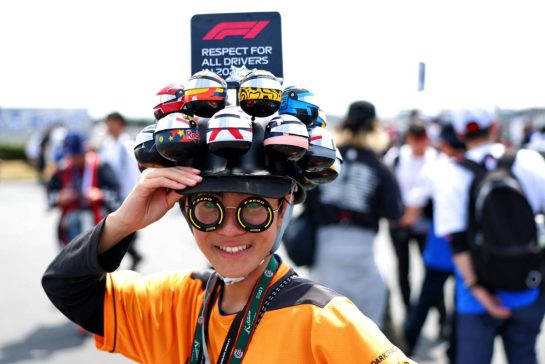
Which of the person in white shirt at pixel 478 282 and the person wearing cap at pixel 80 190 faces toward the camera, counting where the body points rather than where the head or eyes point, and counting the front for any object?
the person wearing cap

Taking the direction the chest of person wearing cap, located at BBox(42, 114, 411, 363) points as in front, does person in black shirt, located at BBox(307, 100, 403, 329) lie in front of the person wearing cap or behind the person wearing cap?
behind

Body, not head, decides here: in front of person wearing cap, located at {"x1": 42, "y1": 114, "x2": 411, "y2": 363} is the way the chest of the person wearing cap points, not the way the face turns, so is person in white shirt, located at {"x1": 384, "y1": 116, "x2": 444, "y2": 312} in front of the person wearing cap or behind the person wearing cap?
behind

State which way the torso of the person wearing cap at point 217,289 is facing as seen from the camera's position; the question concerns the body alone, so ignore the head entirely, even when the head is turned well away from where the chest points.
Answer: toward the camera

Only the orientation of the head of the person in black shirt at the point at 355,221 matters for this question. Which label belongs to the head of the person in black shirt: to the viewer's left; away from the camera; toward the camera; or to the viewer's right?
away from the camera

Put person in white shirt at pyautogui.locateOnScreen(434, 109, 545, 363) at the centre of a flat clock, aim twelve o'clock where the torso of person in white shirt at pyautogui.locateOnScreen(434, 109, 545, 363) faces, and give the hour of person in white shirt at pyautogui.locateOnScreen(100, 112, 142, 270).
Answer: person in white shirt at pyautogui.locateOnScreen(100, 112, 142, 270) is roughly at 10 o'clock from person in white shirt at pyautogui.locateOnScreen(434, 109, 545, 363).

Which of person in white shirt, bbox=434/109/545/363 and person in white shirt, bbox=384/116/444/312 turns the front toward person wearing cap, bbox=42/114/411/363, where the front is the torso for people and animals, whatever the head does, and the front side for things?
person in white shirt, bbox=384/116/444/312

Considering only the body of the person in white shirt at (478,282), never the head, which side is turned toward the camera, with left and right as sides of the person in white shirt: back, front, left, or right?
back

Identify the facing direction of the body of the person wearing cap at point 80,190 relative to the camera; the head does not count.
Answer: toward the camera

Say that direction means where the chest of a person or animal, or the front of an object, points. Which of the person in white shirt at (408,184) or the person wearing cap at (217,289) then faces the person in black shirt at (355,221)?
the person in white shirt

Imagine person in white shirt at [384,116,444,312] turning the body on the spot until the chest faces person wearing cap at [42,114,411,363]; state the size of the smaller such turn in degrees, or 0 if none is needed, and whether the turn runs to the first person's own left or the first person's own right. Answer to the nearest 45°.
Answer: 0° — they already face them

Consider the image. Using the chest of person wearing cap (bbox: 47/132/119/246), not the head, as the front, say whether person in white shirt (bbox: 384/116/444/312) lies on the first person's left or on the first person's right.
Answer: on the first person's left

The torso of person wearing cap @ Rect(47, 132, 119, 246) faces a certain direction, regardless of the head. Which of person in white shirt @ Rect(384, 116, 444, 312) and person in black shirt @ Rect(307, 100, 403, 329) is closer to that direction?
the person in black shirt

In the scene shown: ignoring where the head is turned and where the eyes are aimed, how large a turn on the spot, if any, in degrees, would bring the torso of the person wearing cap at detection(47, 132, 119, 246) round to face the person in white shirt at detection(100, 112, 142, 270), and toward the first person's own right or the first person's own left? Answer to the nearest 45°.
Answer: approximately 135° to the first person's own left

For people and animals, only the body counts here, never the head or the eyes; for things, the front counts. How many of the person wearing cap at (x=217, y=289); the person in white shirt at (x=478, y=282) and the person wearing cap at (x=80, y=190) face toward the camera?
2

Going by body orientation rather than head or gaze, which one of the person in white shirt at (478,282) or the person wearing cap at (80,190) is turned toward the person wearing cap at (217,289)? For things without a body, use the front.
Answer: the person wearing cap at (80,190)

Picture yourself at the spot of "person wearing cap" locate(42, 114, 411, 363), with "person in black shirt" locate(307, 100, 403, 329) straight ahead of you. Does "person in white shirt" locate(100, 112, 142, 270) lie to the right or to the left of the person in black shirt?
left
